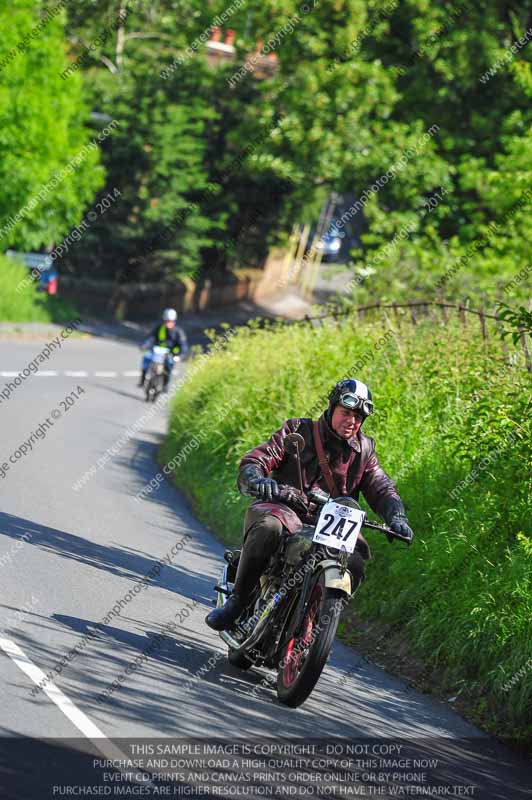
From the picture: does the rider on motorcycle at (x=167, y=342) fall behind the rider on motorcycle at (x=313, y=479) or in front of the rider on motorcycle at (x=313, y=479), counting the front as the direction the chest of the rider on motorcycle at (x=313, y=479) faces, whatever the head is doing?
behind

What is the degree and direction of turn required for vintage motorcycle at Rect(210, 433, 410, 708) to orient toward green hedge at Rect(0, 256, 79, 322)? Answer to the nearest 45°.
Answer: approximately 135° to its left

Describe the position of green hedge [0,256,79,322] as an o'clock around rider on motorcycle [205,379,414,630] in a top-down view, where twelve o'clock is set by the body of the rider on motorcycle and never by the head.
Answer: The green hedge is roughly at 7 o'clock from the rider on motorcycle.

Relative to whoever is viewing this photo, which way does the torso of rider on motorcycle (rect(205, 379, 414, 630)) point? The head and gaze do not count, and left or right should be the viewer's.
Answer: facing the viewer and to the right of the viewer
